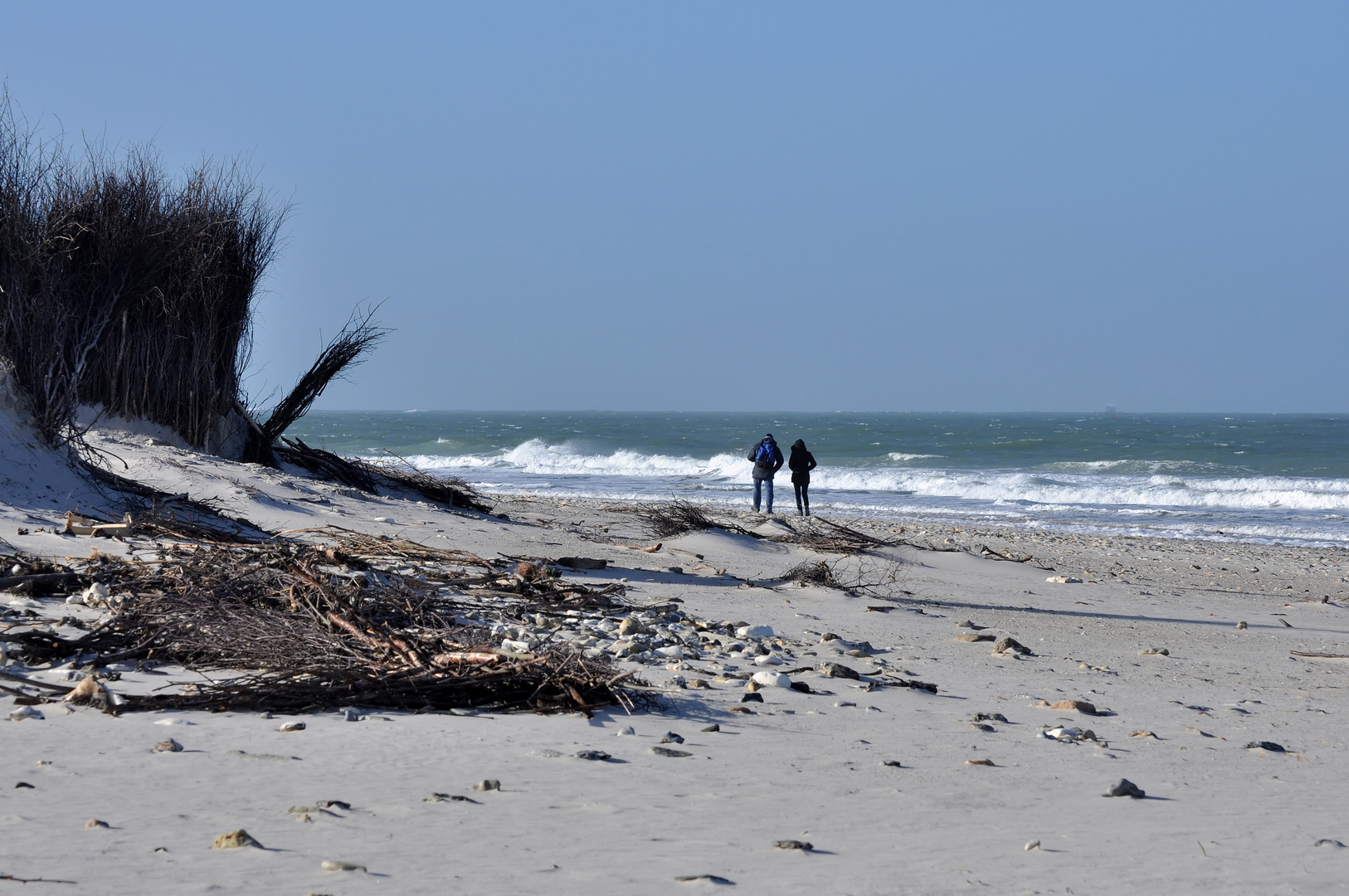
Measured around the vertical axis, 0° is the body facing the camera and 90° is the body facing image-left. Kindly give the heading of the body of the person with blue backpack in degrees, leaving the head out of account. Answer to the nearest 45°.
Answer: approximately 180°

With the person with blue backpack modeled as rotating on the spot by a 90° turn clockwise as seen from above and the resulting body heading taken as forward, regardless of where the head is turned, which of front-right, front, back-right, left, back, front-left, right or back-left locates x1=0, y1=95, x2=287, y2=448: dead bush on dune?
back-right

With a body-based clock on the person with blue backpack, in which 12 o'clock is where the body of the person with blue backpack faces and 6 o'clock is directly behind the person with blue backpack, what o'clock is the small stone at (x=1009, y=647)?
The small stone is roughly at 6 o'clock from the person with blue backpack.

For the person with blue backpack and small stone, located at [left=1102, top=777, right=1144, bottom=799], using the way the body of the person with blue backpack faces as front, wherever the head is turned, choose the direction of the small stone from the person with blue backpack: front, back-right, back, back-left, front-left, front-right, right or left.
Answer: back

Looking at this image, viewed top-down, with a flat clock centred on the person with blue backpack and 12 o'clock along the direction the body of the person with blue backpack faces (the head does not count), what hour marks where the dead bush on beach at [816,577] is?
The dead bush on beach is roughly at 6 o'clock from the person with blue backpack.

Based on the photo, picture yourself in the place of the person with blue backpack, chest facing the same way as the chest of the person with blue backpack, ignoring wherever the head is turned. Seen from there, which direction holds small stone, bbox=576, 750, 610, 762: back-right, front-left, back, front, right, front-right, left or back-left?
back

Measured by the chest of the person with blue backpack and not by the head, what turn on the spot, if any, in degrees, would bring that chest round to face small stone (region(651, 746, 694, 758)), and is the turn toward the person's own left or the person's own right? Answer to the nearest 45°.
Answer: approximately 180°

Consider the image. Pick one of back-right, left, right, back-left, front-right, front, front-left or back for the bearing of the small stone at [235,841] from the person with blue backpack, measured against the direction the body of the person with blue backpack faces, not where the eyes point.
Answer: back
